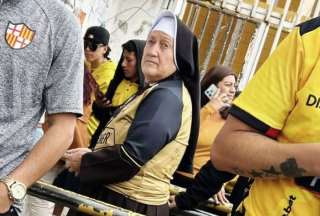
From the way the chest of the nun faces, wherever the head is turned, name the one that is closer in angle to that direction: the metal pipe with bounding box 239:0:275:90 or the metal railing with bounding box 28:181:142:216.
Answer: the metal railing

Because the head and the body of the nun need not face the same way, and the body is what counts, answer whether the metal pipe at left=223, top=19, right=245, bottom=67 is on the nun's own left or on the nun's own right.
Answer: on the nun's own right

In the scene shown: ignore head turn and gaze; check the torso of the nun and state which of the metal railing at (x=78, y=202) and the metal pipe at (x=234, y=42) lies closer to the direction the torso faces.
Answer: the metal railing

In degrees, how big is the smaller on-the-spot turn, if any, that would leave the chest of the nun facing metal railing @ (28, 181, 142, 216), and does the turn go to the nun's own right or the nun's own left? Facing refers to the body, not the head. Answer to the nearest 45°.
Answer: approximately 45° to the nun's own left

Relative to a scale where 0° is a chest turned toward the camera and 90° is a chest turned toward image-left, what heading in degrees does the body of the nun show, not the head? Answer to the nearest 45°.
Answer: approximately 90°
